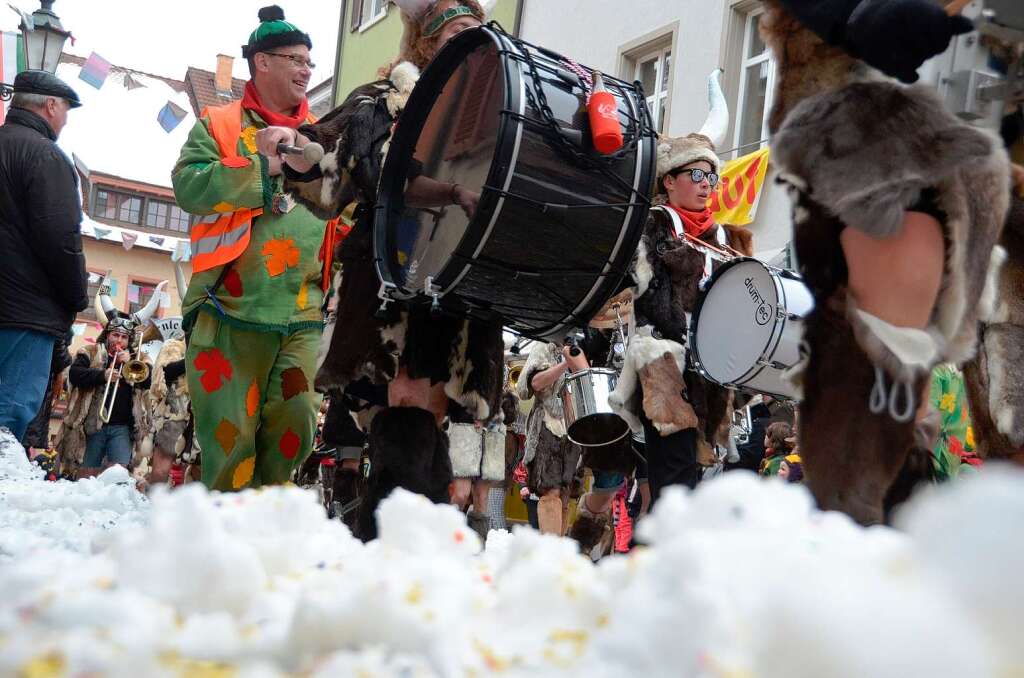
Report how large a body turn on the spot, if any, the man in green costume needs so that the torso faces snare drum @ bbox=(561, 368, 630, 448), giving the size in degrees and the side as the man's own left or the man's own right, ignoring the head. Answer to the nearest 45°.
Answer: approximately 45° to the man's own left
